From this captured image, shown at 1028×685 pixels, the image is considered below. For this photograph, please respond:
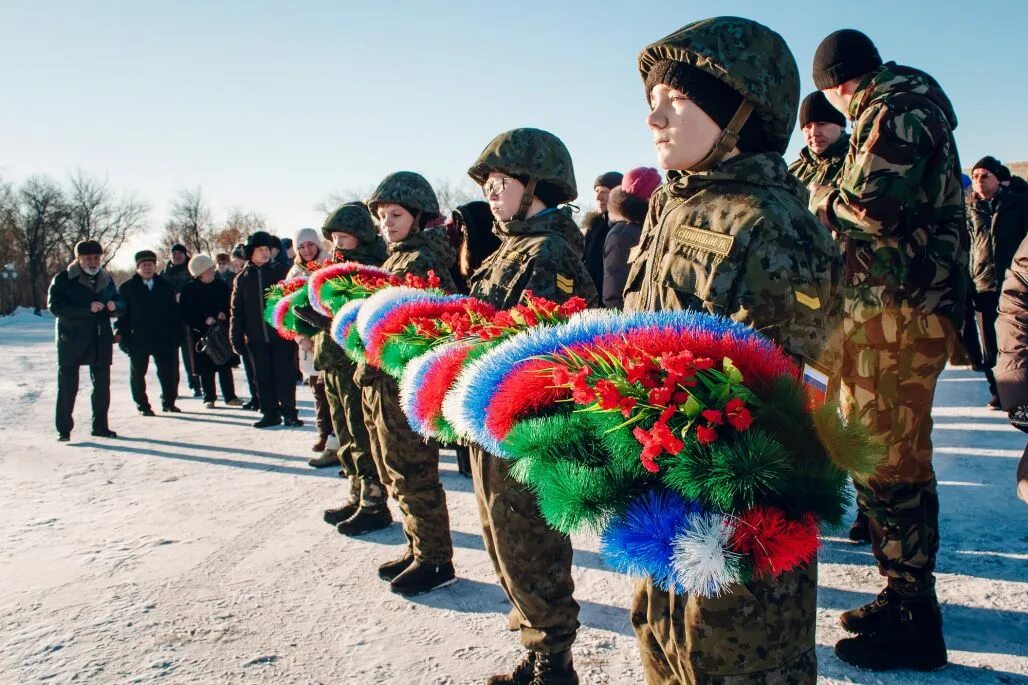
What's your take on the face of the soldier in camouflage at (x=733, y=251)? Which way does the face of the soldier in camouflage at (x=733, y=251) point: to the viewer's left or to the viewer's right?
to the viewer's left

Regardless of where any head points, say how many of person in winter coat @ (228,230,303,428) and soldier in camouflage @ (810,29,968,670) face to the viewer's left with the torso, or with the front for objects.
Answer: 1

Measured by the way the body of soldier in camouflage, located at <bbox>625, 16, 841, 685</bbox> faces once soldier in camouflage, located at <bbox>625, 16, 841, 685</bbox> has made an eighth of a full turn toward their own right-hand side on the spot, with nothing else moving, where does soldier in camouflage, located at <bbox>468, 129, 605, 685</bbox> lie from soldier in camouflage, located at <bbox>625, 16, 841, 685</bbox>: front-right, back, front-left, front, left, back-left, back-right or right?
front-right

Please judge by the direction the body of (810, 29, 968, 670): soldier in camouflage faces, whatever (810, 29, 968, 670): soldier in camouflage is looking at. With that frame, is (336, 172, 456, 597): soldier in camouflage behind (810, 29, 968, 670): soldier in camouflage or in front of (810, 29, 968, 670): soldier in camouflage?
in front

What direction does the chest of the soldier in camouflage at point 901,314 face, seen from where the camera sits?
to the viewer's left

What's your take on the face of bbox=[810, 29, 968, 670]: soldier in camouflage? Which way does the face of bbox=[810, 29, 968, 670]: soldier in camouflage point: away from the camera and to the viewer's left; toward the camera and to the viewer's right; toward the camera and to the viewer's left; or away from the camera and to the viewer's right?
away from the camera and to the viewer's left

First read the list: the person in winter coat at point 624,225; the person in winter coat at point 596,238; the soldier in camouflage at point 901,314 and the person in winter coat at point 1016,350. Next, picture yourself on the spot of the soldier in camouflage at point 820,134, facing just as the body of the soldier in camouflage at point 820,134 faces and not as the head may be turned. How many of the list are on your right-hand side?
2

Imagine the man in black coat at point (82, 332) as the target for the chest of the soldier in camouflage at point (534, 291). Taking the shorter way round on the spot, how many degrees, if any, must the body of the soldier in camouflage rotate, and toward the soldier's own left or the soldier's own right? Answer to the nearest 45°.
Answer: approximately 90° to the soldier's own right

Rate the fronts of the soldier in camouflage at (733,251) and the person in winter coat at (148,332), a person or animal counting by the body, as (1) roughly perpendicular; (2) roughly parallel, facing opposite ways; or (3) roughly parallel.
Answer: roughly perpendicular

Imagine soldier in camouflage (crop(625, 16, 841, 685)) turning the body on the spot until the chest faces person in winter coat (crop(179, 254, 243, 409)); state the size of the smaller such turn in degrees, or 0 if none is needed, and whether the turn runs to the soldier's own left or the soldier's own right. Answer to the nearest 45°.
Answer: approximately 90° to the soldier's own right

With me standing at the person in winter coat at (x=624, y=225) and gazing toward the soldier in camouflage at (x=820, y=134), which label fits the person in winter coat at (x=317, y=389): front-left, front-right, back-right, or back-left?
back-right

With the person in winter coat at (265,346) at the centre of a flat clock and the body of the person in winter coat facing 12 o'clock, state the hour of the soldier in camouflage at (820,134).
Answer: The soldier in camouflage is roughly at 11 o'clock from the person in winter coat.

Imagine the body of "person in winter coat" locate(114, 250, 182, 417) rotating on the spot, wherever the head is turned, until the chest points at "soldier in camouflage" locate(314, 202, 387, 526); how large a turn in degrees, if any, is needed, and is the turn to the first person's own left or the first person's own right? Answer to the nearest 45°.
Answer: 0° — they already face them
